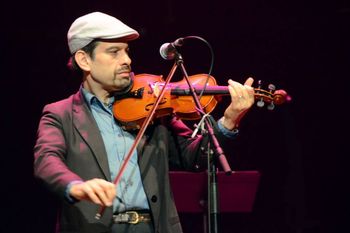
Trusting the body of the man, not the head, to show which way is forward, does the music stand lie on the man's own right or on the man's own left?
on the man's own left

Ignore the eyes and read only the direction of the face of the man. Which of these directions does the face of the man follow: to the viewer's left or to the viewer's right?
to the viewer's right

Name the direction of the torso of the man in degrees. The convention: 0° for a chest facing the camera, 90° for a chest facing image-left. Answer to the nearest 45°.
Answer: approximately 315°
